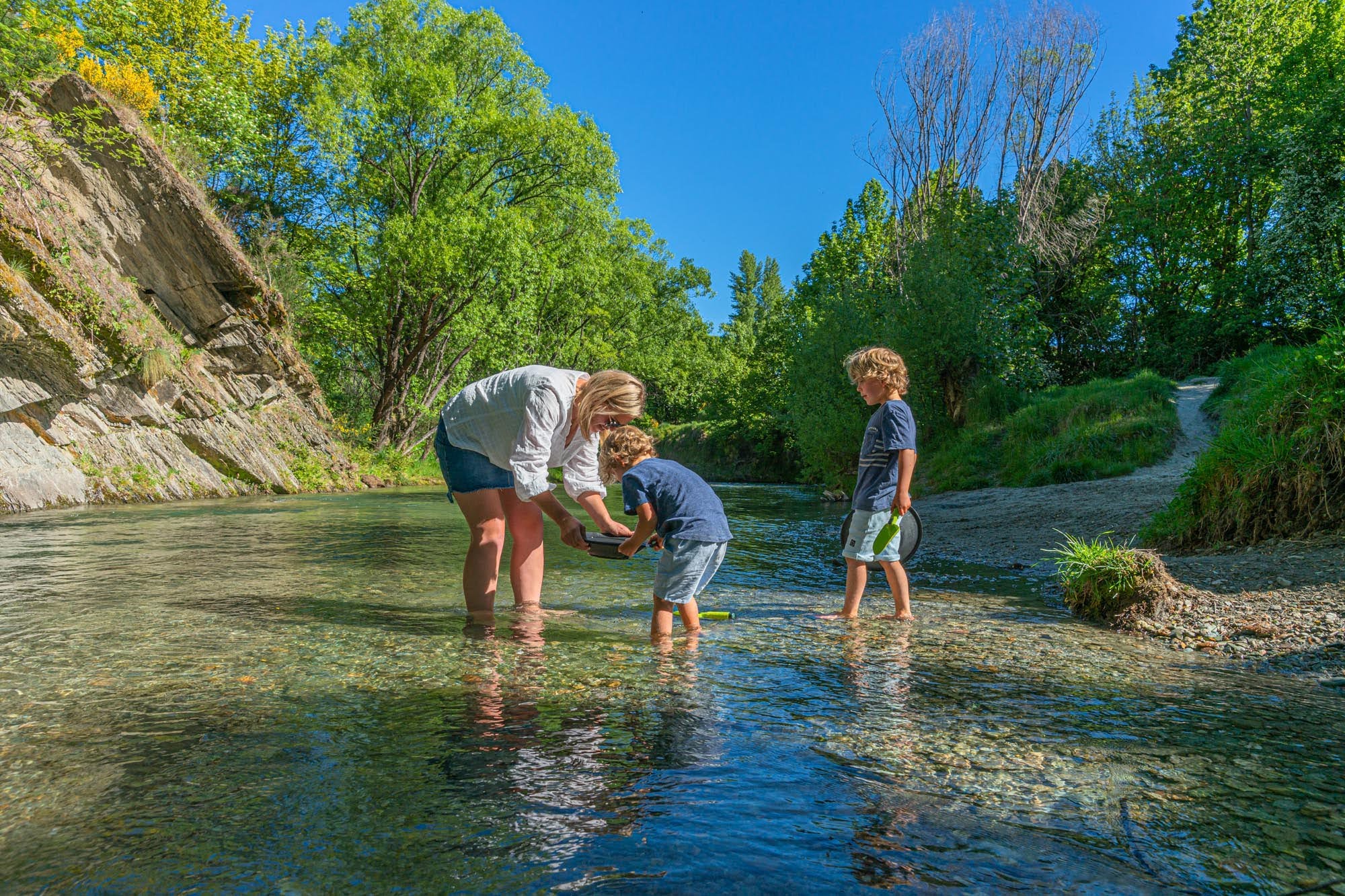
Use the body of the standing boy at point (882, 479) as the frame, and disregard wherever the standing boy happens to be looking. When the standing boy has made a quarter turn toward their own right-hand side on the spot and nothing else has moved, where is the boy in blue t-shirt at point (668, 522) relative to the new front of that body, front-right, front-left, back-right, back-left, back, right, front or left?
back-left

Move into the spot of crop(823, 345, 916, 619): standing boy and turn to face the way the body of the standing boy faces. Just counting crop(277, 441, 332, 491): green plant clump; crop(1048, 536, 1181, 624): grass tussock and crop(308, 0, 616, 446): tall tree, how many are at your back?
1

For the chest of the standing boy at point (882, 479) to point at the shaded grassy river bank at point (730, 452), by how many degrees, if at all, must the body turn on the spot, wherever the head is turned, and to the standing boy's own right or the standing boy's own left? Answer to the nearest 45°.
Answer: approximately 90° to the standing boy's own right

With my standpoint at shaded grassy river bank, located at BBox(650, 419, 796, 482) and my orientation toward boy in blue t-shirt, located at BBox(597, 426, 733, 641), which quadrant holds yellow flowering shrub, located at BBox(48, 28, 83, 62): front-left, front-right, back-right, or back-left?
front-right

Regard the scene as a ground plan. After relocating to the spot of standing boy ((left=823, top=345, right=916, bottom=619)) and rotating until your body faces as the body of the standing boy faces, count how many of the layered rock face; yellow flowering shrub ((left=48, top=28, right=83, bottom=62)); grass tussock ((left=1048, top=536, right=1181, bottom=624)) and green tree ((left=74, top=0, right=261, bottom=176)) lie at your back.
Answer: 1

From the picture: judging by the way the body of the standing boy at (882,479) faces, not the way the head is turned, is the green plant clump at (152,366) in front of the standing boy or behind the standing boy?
in front

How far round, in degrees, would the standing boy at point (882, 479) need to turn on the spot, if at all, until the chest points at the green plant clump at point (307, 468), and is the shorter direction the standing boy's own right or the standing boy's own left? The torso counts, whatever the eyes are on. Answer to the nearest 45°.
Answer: approximately 45° to the standing boy's own right

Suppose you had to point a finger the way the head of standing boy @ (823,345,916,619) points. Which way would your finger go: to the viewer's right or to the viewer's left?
to the viewer's left

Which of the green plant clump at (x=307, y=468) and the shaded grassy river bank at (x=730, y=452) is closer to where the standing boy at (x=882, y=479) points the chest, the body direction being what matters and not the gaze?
the green plant clump

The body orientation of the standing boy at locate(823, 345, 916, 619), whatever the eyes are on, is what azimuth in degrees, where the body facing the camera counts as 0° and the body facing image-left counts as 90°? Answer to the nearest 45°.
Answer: approximately 90°

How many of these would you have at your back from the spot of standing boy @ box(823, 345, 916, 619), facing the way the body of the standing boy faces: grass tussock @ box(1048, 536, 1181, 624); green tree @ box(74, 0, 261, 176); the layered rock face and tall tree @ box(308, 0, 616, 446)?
1

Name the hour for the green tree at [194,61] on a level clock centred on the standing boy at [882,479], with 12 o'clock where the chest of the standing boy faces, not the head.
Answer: The green tree is roughly at 1 o'clock from the standing boy.

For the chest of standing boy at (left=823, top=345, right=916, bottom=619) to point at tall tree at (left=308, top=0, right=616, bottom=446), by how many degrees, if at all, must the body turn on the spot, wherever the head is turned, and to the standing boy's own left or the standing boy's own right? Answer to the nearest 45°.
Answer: approximately 45° to the standing boy's own right

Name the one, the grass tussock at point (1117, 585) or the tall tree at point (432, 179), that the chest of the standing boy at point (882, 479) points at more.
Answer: the tall tree
